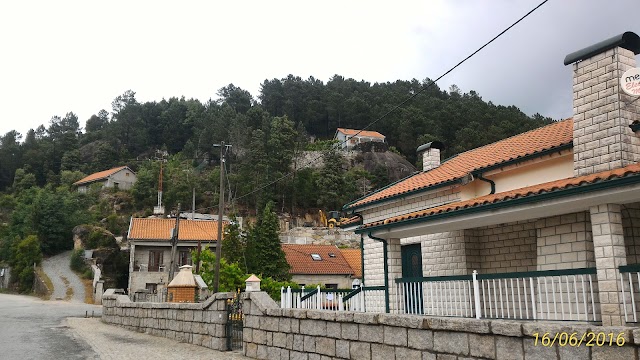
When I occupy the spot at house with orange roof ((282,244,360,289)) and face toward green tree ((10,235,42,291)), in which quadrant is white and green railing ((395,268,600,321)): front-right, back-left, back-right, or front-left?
back-left

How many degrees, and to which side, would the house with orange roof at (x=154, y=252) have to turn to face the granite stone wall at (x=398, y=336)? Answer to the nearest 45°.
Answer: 0° — it already faces it

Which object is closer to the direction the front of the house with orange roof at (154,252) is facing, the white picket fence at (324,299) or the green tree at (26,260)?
the white picket fence

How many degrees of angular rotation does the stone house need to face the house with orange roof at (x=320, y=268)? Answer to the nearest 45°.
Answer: approximately 90° to its right

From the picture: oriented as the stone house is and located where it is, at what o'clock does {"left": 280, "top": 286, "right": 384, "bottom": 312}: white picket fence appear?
The white picket fence is roughly at 2 o'clock from the stone house.

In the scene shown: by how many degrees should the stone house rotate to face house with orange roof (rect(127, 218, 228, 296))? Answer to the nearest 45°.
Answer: approximately 90° to its right

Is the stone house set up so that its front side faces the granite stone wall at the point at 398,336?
yes

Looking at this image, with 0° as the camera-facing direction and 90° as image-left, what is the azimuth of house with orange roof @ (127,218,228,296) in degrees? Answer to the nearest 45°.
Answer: approximately 0°

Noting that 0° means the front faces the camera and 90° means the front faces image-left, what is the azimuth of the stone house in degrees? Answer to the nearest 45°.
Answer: approximately 45°

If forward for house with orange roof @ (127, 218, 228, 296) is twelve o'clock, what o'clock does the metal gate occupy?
The metal gate is roughly at 12 o'clock from the house with orange roof.

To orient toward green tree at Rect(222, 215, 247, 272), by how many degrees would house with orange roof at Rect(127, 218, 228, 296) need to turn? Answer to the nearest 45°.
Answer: approximately 45° to its left

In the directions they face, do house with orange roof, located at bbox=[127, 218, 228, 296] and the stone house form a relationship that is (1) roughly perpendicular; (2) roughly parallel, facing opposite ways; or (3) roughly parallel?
roughly perpendicular
